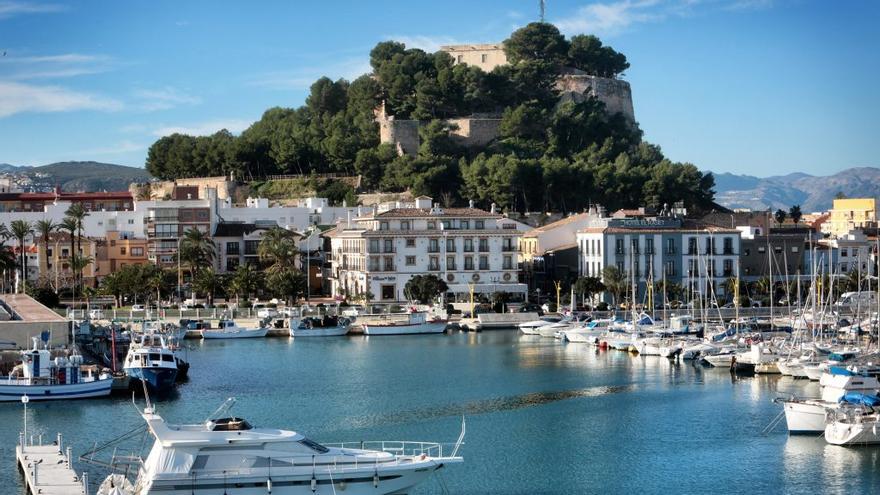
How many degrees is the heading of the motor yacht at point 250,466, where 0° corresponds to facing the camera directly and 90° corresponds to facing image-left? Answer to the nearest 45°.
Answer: approximately 270°

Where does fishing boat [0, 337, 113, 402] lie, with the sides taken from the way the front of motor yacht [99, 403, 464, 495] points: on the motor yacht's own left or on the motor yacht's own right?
on the motor yacht's own left

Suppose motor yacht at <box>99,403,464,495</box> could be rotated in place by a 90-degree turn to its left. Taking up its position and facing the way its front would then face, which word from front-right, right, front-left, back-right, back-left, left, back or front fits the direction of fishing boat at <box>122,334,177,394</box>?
front
